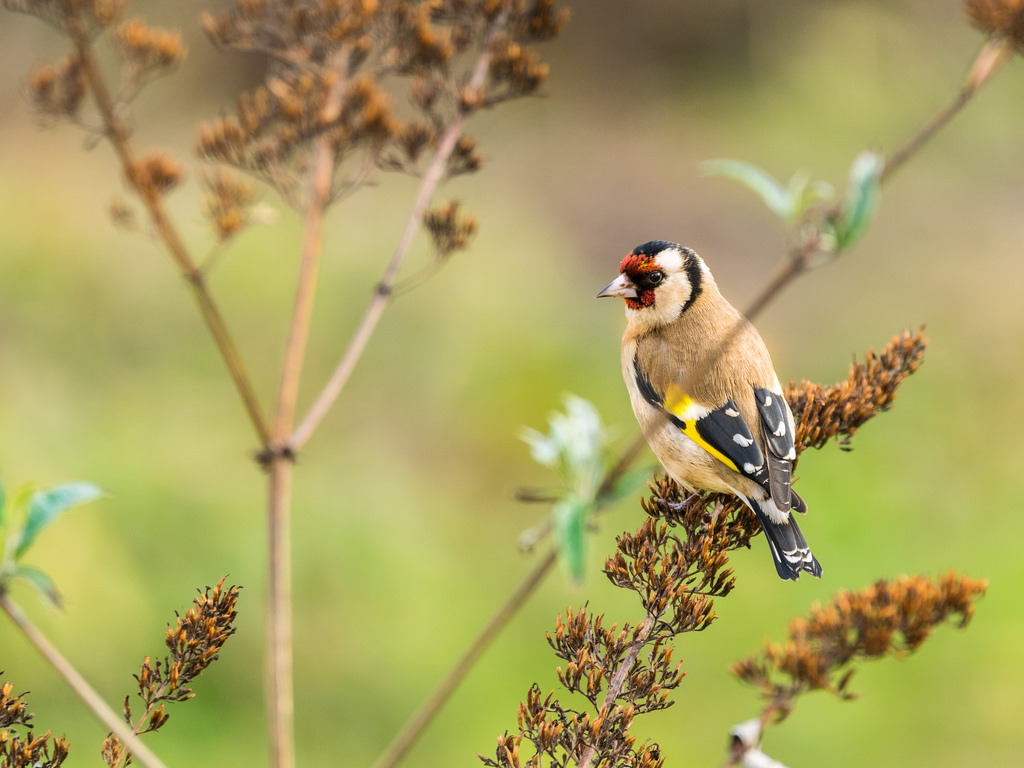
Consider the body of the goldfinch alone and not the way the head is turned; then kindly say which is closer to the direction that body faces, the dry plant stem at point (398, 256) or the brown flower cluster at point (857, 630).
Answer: the dry plant stem

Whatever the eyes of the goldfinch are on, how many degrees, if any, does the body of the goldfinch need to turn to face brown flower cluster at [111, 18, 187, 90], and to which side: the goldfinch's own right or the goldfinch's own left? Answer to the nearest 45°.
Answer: approximately 45° to the goldfinch's own left

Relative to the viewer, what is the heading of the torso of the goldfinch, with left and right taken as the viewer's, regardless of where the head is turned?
facing away from the viewer and to the left of the viewer

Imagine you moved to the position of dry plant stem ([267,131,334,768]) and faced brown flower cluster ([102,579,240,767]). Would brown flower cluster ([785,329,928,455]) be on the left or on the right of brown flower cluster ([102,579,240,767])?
left
